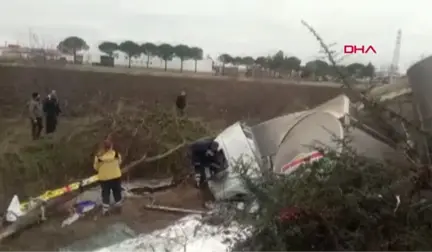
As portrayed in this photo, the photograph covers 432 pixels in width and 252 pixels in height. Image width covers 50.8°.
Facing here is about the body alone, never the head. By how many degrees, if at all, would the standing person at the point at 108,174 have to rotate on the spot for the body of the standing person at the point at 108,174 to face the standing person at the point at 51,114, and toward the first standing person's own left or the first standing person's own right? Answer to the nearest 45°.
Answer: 0° — they already face them

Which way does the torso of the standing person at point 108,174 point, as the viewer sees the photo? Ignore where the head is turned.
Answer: away from the camera

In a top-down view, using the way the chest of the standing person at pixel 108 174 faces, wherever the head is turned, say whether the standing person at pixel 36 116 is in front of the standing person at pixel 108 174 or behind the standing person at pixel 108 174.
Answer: in front

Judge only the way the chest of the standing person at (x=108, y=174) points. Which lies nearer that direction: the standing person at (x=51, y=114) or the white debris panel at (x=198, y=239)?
the standing person

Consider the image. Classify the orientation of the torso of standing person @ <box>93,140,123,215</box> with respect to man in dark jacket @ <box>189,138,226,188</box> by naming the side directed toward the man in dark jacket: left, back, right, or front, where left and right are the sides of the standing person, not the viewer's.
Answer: right

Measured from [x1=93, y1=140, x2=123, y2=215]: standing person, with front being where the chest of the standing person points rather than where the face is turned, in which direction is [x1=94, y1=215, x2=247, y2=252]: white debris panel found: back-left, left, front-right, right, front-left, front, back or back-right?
back

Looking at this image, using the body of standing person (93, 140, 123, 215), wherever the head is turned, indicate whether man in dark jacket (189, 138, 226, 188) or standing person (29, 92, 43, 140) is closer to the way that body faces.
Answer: the standing person
